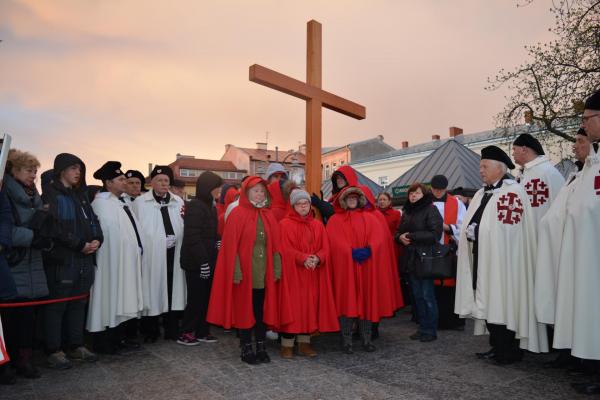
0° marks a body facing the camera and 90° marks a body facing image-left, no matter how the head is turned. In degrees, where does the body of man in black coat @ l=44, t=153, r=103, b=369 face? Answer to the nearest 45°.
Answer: approximately 315°

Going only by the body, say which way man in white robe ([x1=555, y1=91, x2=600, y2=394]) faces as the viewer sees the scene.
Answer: to the viewer's left

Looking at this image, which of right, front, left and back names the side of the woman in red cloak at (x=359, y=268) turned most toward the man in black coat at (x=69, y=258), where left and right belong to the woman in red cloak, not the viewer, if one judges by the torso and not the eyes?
right

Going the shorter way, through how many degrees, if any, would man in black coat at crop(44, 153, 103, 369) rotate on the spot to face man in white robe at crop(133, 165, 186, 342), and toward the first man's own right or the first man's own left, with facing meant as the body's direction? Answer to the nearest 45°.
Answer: approximately 90° to the first man's own left

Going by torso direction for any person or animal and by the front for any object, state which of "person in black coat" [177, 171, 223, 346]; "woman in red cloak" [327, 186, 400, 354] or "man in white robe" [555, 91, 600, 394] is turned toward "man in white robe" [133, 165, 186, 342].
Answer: "man in white robe" [555, 91, 600, 394]

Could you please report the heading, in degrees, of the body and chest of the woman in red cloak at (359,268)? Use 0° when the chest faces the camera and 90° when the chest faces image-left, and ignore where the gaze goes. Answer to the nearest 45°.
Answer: approximately 0°

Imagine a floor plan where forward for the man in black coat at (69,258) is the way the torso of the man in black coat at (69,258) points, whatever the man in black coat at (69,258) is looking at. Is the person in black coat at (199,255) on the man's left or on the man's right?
on the man's left

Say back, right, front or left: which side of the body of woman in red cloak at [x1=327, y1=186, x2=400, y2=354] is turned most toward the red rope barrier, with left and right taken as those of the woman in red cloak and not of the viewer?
right
